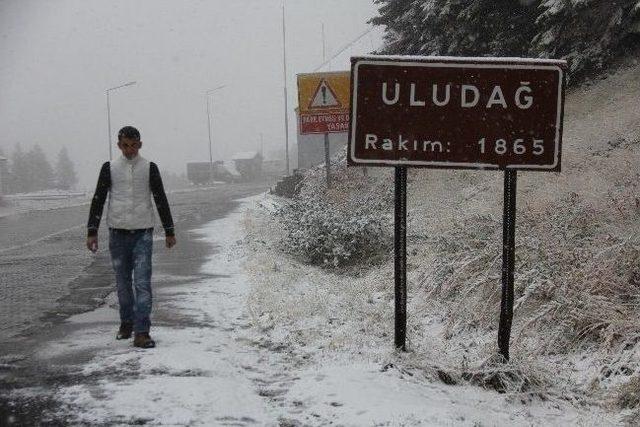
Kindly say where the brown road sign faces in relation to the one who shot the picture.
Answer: facing the viewer

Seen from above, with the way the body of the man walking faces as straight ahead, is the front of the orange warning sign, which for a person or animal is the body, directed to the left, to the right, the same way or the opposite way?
the same way

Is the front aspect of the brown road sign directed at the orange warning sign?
no

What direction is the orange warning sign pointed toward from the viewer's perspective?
toward the camera

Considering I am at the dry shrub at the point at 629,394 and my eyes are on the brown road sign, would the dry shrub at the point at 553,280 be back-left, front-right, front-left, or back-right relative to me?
front-right

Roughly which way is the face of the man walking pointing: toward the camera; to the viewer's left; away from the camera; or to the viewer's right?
toward the camera

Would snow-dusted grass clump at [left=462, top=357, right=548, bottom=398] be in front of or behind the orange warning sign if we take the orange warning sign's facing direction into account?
in front

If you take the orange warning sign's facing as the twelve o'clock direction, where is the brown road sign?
The brown road sign is roughly at 12 o'clock from the orange warning sign.

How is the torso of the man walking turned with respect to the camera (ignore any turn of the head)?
toward the camera

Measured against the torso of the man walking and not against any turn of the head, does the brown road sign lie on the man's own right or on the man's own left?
on the man's own left

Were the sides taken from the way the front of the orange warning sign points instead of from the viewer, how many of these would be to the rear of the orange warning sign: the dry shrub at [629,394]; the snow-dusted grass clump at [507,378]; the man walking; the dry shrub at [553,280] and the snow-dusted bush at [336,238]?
0

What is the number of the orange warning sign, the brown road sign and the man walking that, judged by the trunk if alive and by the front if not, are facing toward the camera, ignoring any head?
3

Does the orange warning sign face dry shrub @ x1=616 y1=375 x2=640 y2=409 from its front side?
yes

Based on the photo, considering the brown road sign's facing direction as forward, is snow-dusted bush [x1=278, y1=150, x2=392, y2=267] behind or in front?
behind

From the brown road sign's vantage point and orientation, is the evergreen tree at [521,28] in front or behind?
behind

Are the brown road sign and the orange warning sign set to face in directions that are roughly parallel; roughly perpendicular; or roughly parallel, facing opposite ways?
roughly parallel

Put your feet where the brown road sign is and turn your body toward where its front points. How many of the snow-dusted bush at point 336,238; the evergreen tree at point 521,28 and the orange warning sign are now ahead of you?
0
